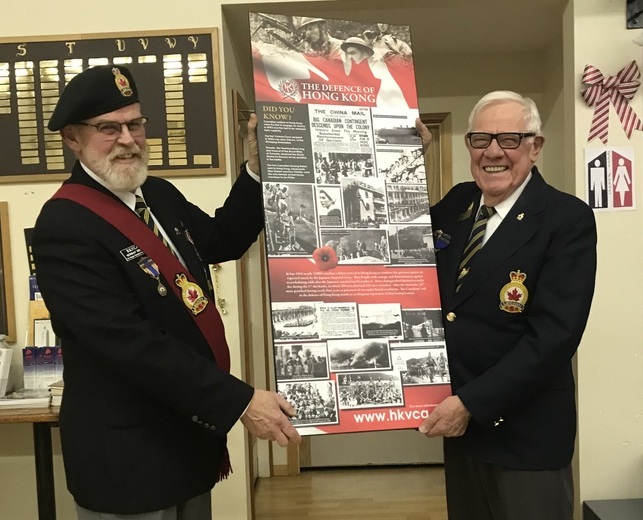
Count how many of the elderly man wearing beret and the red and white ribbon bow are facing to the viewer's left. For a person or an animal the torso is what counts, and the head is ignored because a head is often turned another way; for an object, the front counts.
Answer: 0

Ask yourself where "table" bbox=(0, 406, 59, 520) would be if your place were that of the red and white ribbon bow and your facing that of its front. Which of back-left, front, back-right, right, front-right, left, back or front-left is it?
front-right

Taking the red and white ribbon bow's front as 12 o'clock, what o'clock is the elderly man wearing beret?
The elderly man wearing beret is roughly at 1 o'clock from the red and white ribbon bow.

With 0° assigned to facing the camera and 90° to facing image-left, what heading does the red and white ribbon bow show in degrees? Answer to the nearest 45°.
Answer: approximately 0°

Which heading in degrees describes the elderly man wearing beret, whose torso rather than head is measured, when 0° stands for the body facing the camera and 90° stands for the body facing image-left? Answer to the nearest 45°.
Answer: approximately 315°

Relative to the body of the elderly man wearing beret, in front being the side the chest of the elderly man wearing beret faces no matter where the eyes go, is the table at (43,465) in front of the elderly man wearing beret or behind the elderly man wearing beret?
behind

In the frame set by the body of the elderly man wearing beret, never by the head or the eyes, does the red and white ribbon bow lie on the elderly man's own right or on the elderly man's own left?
on the elderly man's own left
